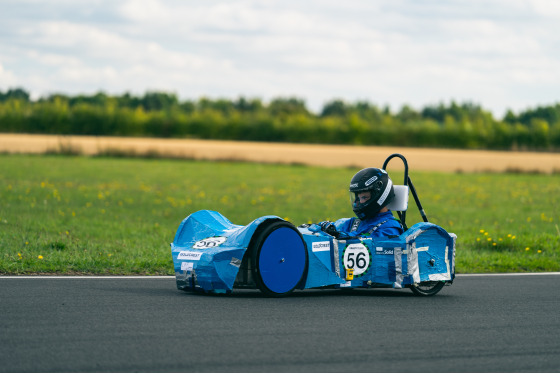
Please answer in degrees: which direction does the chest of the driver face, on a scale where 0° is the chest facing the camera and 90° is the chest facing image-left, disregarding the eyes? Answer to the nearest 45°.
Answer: approximately 45°

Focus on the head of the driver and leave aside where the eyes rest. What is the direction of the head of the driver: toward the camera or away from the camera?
toward the camera
